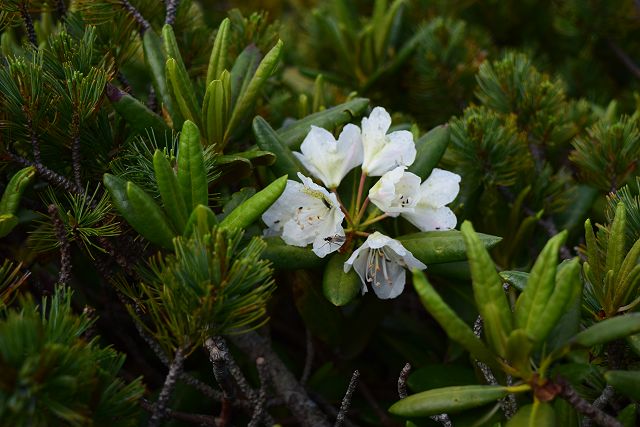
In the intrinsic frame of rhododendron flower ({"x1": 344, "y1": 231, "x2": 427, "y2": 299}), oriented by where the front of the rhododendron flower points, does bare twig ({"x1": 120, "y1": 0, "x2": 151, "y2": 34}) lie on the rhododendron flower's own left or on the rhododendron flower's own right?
on the rhododendron flower's own right

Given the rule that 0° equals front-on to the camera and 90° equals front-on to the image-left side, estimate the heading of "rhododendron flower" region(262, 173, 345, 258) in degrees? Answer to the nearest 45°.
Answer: approximately 45°

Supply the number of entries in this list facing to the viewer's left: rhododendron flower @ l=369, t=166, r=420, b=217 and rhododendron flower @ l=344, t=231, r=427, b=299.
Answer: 0

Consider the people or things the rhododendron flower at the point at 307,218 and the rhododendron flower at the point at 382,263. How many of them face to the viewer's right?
0

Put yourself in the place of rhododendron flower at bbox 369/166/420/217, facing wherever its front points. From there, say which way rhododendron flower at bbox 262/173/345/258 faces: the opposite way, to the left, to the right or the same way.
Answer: to the right

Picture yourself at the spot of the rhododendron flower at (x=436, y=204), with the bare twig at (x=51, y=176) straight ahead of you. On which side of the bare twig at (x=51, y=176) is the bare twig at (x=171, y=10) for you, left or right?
right

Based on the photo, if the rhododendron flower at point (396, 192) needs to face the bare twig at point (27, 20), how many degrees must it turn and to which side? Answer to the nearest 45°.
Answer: approximately 135° to its right
